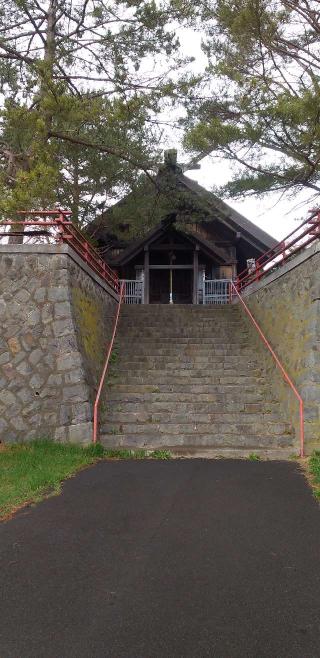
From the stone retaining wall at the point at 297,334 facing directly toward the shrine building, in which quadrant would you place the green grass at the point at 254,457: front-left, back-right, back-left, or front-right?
back-left

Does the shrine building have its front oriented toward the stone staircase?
yes

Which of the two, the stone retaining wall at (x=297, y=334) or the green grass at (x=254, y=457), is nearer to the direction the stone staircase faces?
the green grass

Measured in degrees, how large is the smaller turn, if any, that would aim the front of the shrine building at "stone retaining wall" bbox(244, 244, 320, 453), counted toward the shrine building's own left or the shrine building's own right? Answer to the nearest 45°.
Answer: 0° — it already faces it

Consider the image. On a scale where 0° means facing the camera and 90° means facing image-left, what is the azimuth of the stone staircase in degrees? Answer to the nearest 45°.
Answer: approximately 0°

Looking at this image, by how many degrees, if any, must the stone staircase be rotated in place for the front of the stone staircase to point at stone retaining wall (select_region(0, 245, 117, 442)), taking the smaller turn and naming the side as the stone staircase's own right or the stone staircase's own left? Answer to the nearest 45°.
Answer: approximately 45° to the stone staircase's own right

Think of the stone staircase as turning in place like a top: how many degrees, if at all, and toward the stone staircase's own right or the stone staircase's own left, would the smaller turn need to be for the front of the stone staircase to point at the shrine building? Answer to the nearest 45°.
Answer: approximately 180°

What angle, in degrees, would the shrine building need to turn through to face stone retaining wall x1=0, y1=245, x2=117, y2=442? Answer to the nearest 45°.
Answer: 0° — it already faces it

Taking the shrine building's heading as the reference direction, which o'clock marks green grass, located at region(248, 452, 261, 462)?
The green grass is roughly at 12 o'clock from the shrine building.

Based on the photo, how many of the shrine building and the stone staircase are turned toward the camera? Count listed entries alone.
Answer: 2
